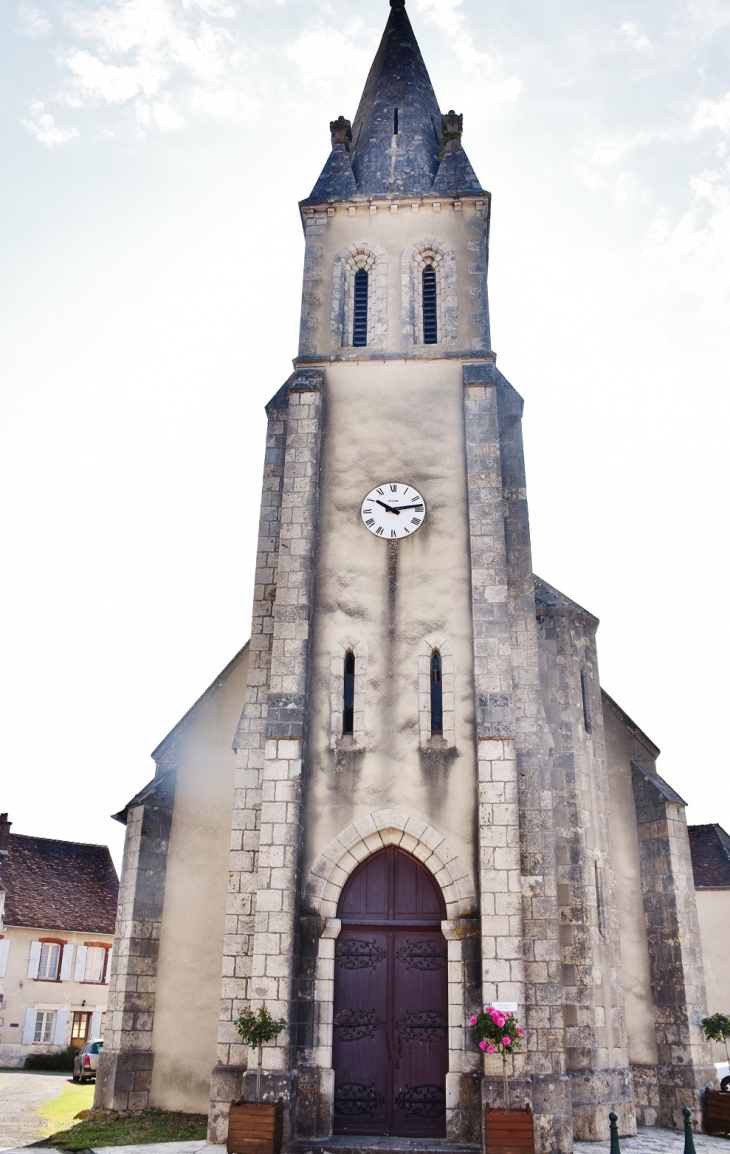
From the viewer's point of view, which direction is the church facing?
toward the camera

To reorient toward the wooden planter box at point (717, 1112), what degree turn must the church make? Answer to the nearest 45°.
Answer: approximately 45° to its left

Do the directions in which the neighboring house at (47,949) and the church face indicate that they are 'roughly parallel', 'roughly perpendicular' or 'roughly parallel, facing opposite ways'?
roughly parallel

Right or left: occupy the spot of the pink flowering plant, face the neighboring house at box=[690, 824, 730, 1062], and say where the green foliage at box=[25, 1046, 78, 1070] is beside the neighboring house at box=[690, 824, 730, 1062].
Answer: left

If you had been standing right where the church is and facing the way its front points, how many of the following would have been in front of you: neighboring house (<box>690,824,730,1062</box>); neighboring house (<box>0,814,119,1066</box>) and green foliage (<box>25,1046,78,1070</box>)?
0

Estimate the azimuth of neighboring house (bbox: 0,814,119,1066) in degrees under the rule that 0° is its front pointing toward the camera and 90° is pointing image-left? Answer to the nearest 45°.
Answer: approximately 0°

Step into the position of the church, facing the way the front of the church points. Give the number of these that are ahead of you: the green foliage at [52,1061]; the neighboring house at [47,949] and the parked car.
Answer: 0

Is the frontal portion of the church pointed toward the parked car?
no

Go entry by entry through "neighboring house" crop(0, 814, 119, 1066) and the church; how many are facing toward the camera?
2

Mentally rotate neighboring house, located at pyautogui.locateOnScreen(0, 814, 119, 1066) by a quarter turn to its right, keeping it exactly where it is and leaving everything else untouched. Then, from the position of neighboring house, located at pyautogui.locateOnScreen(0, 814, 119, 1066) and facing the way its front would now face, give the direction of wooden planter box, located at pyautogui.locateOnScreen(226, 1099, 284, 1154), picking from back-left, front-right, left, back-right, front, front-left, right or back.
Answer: left

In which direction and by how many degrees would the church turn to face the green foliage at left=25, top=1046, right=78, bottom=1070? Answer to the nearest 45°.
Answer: approximately 135° to its right

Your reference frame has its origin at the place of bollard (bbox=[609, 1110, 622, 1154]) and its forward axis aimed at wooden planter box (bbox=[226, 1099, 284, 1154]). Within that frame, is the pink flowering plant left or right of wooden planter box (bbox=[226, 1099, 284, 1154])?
right

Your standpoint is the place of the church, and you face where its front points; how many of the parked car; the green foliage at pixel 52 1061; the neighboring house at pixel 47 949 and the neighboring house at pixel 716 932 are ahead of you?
0

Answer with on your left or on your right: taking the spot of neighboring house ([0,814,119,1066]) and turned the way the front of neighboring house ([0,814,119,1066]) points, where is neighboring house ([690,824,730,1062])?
on your left
